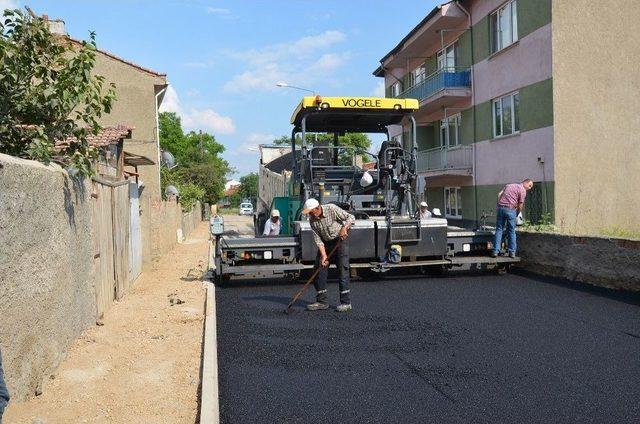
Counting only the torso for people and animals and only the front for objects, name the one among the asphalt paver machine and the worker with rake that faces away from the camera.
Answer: the asphalt paver machine

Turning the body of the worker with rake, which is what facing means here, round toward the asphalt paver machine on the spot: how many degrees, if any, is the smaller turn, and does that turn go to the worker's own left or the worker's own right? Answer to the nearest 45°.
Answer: approximately 135° to the worker's own right

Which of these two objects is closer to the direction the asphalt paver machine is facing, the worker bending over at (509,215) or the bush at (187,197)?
the bush

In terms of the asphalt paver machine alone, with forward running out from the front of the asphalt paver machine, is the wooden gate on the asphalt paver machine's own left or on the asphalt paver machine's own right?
on the asphalt paver machine's own left

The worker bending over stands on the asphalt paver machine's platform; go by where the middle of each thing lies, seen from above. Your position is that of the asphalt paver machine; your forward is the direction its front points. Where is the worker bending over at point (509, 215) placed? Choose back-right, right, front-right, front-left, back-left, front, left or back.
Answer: right

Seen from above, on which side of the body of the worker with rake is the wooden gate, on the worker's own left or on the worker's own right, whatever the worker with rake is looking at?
on the worker's own right

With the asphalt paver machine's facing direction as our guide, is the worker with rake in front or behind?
behind

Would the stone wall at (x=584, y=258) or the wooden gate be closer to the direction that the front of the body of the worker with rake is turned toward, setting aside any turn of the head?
the wooden gate

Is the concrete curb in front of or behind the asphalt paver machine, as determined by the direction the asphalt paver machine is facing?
behind

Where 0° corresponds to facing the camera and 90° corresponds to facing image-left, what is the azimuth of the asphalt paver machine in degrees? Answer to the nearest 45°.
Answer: approximately 180°

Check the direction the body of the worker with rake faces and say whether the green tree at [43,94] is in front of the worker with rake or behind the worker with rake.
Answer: in front

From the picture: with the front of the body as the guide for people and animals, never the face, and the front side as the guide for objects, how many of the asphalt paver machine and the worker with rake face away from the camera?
1

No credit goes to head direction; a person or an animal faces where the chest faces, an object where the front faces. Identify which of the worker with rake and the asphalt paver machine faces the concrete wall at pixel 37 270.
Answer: the worker with rake
